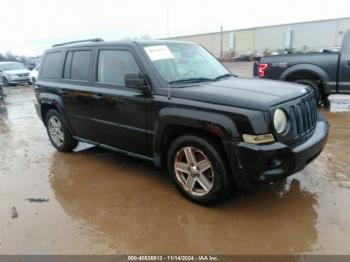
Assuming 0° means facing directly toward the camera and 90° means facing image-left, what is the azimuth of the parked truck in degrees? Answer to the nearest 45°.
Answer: approximately 270°

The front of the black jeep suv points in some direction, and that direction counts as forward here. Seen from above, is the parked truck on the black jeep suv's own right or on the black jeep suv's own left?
on the black jeep suv's own left

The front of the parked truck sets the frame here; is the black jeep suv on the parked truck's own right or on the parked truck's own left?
on the parked truck's own right

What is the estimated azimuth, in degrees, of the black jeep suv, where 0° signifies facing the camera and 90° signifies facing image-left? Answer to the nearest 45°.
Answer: approximately 315°
